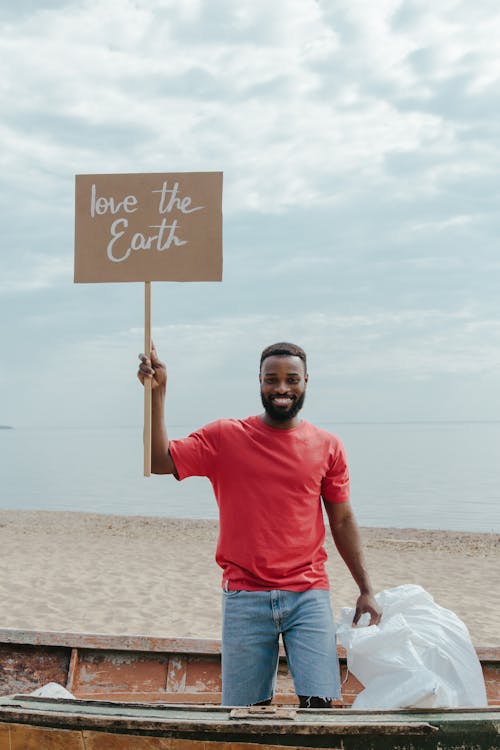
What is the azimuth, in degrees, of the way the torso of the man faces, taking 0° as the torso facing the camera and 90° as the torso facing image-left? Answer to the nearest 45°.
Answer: approximately 0°
